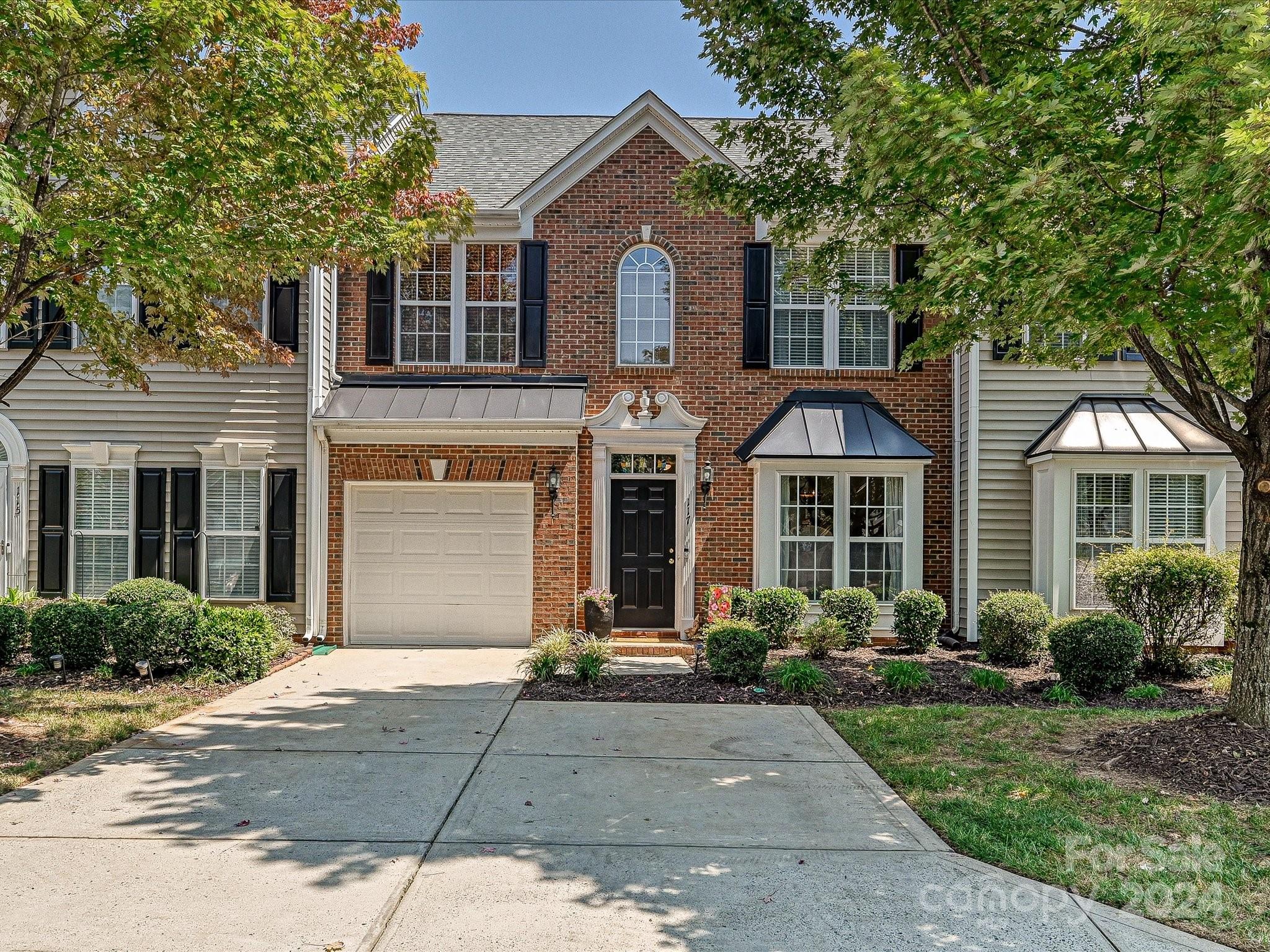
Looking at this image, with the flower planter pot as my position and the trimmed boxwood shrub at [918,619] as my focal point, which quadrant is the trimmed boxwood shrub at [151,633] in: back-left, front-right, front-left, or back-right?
back-right

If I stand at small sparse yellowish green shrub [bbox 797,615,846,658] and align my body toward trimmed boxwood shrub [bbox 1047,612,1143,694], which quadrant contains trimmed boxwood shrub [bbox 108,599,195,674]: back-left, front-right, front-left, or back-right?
back-right

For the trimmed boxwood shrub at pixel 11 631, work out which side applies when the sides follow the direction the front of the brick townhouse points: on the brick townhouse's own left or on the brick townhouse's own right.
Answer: on the brick townhouse's own right

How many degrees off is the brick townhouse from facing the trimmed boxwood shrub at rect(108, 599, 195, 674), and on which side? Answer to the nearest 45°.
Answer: approximately 45° to its right

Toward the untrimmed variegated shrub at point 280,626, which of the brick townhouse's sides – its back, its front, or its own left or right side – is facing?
right

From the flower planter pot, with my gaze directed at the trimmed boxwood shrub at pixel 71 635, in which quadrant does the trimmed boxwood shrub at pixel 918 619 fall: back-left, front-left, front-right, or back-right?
back-left

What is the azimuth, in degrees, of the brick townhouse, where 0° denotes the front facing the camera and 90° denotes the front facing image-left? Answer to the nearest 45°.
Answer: approximately 0°
